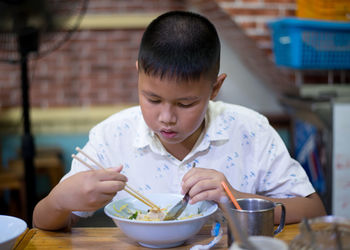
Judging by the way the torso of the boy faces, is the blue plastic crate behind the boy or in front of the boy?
behind

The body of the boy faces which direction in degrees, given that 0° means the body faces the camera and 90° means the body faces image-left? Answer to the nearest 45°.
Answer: approximately 0°

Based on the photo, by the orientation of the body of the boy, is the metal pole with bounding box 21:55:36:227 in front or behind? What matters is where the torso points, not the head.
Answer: behind
